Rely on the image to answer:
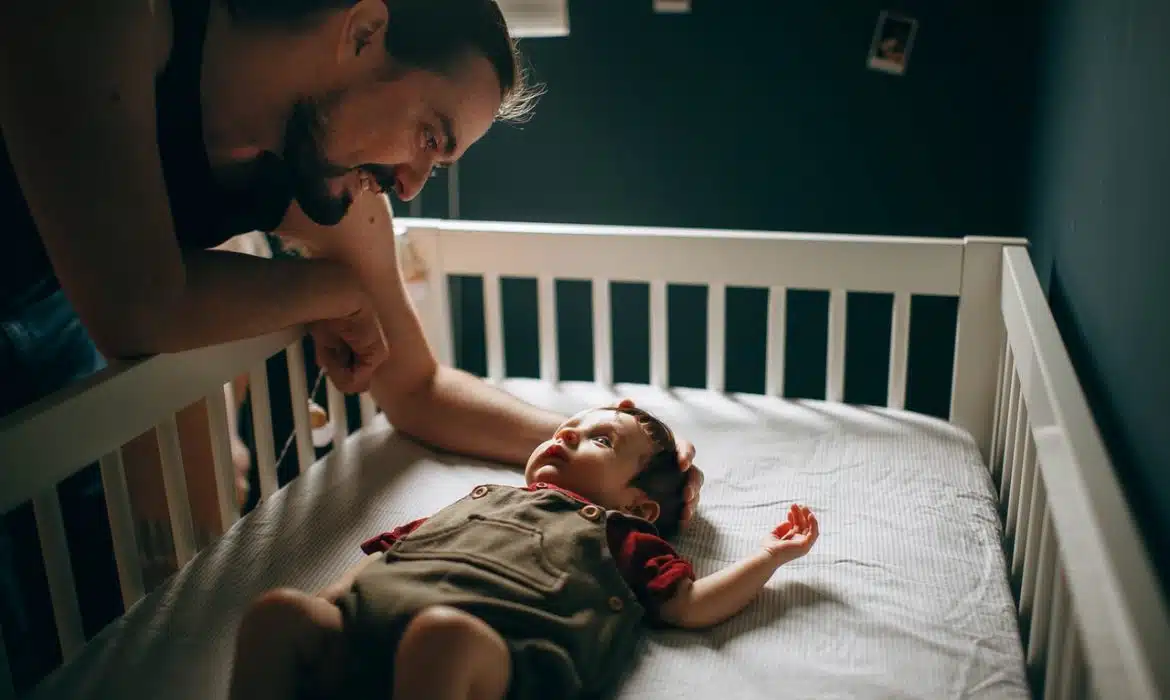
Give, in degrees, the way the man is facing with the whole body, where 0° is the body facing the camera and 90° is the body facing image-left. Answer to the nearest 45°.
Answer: approximately 270°

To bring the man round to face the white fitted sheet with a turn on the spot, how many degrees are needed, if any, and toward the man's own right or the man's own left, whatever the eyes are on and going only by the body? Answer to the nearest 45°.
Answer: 0° — they already face it
